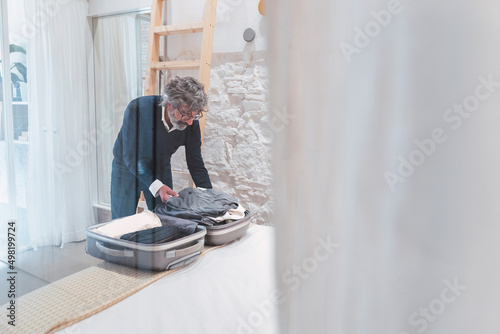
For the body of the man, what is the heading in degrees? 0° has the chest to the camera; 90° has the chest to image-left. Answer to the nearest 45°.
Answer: approximately 315°

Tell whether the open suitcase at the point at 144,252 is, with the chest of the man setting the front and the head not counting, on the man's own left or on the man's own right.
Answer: on the man's own right
